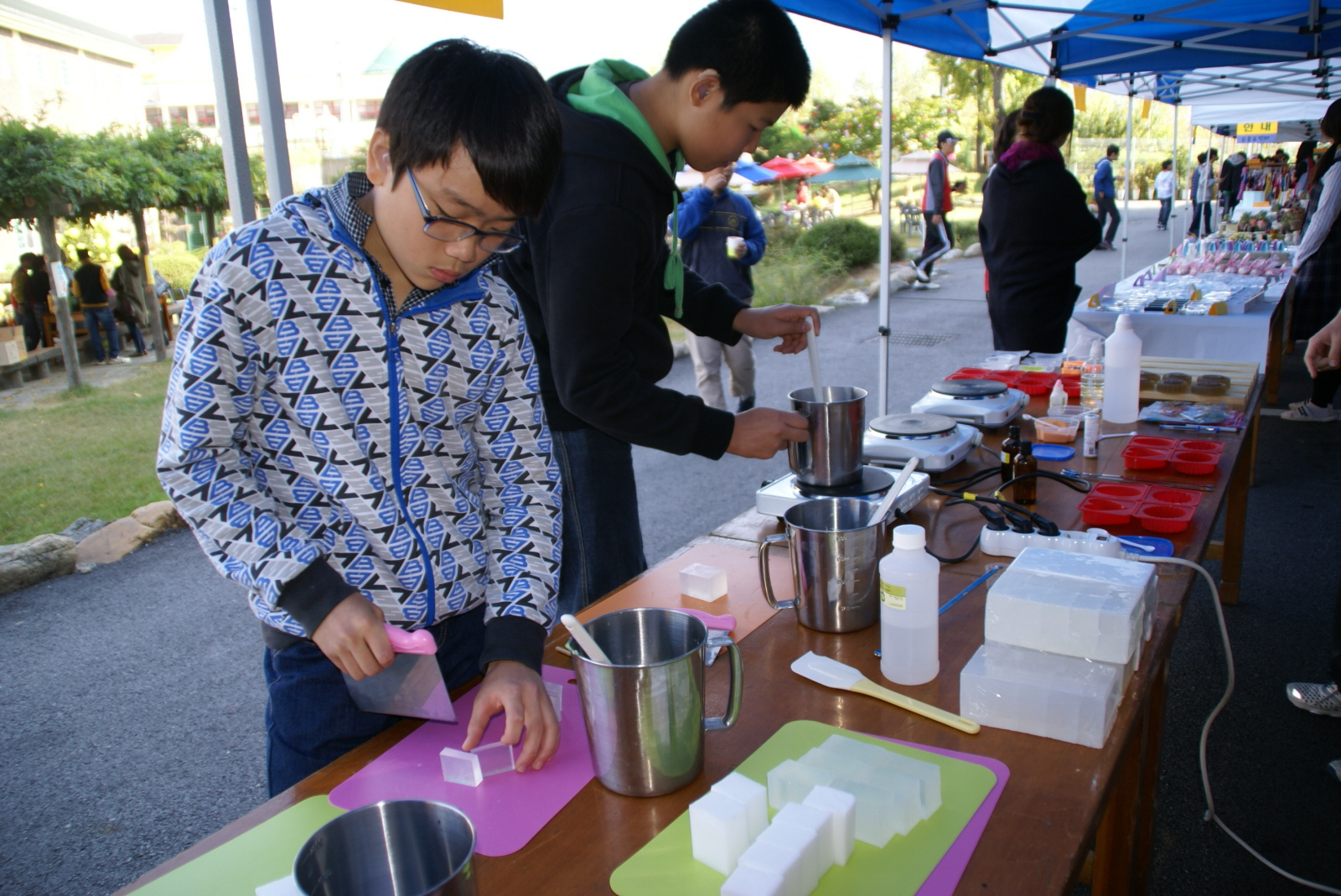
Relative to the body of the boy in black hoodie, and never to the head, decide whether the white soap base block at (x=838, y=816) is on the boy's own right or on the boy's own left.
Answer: on the boy's own right

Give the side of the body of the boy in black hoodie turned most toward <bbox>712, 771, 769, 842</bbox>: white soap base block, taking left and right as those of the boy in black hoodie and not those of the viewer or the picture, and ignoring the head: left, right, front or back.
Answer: right

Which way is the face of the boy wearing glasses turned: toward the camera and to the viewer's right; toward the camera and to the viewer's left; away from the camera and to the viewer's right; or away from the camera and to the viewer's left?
toward the camera and to the viewer's right

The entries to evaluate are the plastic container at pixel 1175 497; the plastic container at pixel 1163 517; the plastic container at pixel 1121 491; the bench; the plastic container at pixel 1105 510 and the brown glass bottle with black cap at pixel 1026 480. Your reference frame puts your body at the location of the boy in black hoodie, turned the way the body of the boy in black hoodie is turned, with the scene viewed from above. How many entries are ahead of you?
5

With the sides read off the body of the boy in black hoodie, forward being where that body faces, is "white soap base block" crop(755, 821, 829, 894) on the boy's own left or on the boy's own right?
on the boy's own right

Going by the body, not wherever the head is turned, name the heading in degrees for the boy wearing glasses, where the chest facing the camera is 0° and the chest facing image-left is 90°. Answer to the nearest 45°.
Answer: approximately 315°

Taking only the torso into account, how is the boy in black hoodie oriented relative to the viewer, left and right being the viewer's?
facing to the right of the viewer

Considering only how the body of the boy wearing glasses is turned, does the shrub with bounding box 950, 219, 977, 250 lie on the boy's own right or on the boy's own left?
on the boy's own left

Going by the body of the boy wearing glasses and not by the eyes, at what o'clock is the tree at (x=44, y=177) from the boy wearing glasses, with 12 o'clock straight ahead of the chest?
The tree is roughly at 7 o'clock from the boy wearing glasses.

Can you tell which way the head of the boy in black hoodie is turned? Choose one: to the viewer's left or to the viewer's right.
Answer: to the viewer's right

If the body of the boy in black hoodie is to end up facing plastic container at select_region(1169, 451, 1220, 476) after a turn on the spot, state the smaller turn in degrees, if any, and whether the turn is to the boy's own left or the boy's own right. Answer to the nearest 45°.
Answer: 0° — they already face it
